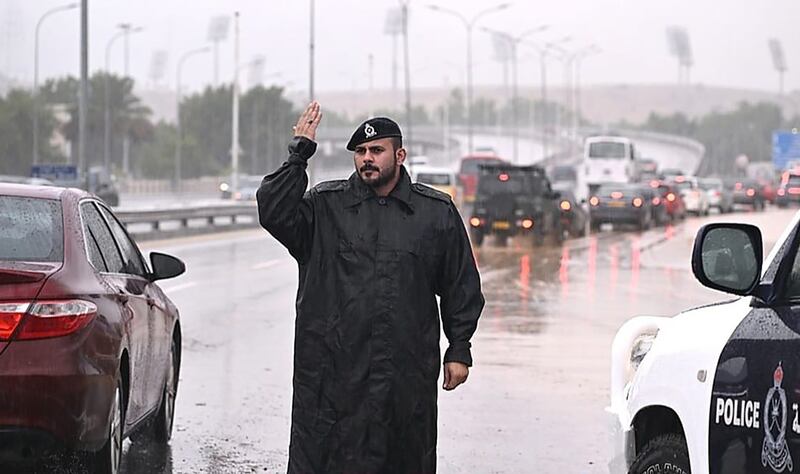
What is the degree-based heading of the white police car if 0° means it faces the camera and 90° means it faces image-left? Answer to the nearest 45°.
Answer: approximately 135°

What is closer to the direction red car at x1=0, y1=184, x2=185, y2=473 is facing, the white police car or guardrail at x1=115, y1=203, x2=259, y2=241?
the guardrail

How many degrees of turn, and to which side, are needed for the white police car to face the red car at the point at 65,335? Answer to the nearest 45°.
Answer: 0° — it already faces it

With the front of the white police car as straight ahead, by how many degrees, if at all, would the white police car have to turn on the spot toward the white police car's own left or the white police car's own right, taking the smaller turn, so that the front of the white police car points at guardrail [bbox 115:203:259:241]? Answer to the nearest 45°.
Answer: approximately 45° to the white police car's own right

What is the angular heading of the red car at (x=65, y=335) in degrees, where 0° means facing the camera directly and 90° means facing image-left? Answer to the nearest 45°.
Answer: approximately 180°

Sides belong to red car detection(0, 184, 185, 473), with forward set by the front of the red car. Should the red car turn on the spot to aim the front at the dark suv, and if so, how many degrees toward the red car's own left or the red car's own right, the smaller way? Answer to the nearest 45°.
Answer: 0° — it already faces it
